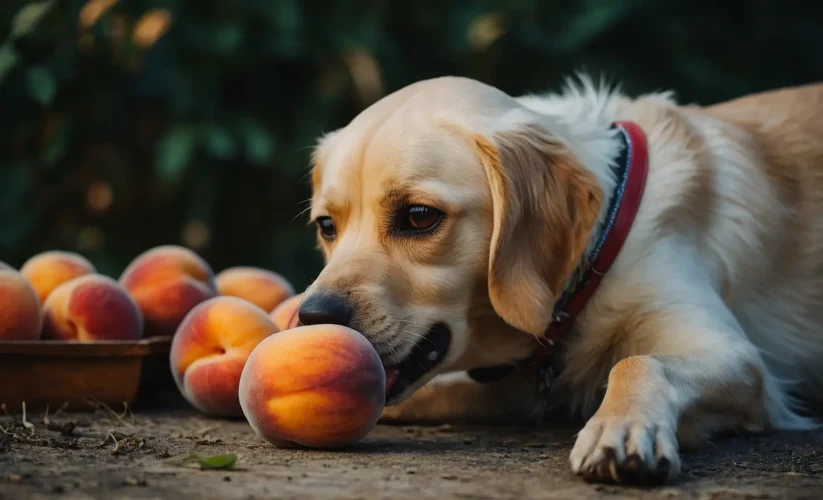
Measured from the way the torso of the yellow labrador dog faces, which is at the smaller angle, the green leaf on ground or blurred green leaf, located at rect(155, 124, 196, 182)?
the green leaf on ground

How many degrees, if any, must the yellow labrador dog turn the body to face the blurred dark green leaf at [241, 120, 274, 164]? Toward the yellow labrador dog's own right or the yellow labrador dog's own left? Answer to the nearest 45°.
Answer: approximately 90° to the yellow labrador dog's own right

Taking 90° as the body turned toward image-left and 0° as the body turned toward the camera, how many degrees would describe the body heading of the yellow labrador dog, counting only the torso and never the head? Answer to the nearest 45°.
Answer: approximately 45°

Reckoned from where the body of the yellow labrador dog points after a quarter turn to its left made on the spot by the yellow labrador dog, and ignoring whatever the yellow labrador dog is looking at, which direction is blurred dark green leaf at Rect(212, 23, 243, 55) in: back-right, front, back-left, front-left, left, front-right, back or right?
back

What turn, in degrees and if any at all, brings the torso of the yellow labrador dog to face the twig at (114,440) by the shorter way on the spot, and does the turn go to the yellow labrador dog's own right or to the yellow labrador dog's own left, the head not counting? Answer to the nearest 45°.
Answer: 0° — it already faces it

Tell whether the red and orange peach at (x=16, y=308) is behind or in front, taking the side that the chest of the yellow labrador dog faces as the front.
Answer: in front

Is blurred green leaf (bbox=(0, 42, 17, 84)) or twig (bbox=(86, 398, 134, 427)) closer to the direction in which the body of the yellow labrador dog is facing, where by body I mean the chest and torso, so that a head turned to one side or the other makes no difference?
the twig

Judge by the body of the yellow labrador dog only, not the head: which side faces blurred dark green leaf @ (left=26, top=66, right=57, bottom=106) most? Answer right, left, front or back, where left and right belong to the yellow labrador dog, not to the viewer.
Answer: right

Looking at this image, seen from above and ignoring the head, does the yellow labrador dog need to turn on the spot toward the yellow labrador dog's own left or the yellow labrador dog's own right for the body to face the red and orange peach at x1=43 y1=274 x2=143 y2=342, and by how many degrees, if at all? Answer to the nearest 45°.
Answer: approximately 45° to the yellow labrador dog's own right

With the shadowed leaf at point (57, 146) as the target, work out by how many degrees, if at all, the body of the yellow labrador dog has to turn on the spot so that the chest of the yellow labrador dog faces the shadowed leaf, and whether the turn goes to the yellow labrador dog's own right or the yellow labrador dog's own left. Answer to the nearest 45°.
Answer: approximately 90° to the yellow labrador dog's own right

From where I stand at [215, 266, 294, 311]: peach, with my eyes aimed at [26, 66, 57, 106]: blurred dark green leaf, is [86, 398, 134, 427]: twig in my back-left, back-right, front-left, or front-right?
back-left

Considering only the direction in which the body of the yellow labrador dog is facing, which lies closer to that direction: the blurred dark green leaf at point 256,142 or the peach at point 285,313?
the peach

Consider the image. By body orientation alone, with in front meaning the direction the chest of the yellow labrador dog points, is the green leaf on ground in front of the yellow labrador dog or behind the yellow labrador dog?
in front

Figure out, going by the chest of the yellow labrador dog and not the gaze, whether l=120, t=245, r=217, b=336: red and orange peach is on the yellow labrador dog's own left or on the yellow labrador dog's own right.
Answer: on the yellow labrador dog's own right

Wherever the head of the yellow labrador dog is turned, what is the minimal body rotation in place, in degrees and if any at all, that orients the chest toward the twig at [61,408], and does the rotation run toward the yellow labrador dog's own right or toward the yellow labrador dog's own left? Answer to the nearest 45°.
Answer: approximately 45° to the yellow labrador dog's own right
